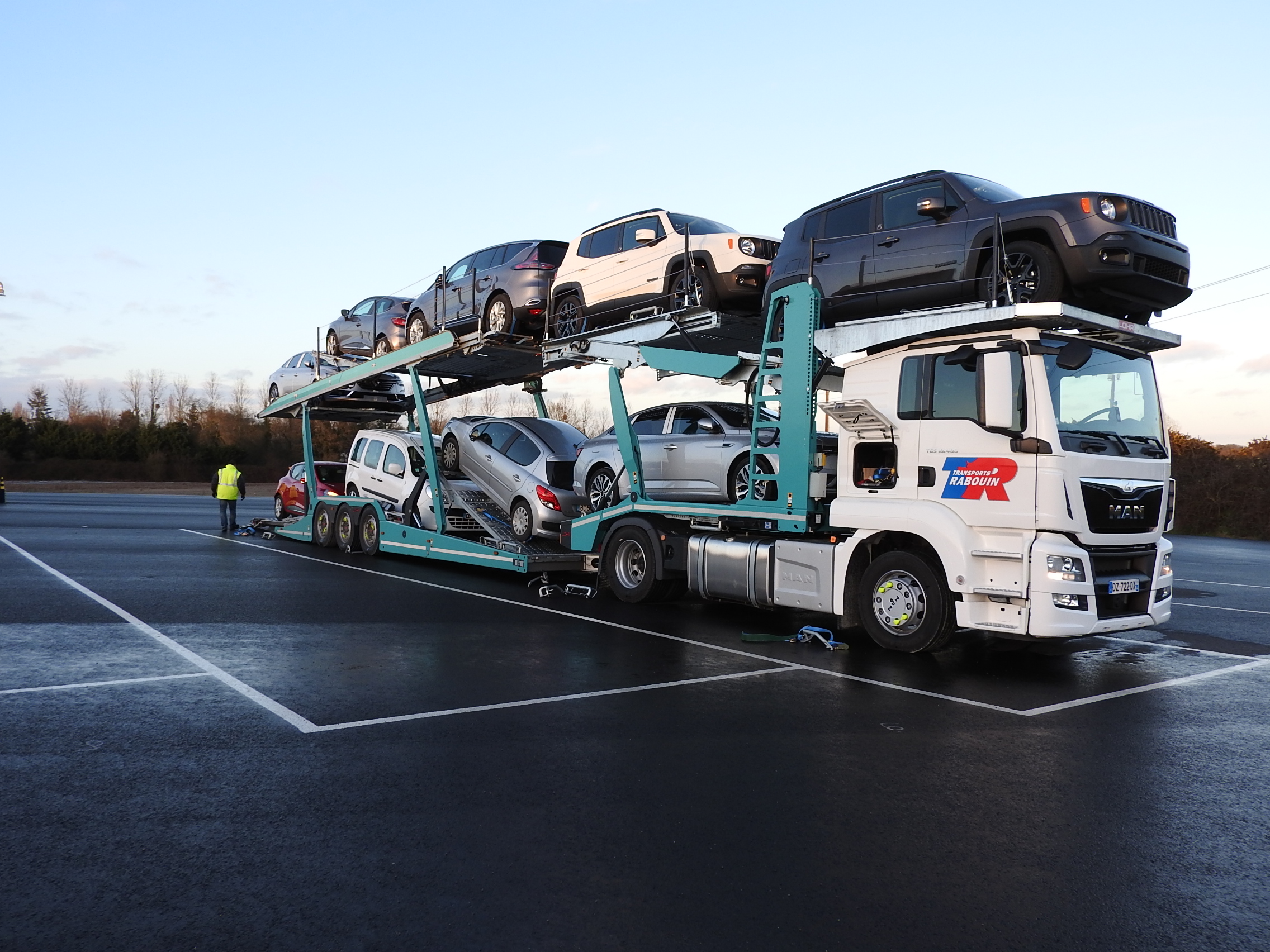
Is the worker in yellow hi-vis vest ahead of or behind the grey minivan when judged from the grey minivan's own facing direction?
ahead

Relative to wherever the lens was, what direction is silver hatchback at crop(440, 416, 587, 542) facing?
facing away from the viewer and to the left of the viewer

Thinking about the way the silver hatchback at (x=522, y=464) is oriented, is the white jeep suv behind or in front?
behind

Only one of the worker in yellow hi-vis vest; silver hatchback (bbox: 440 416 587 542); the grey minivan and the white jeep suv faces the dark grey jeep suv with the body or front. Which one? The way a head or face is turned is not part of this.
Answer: the white jeep suv

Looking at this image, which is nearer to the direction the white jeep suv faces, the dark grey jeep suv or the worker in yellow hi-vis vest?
the dark grey jeep suv

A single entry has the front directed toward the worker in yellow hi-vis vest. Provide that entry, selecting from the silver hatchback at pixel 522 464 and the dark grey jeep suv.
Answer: the silver hatchback

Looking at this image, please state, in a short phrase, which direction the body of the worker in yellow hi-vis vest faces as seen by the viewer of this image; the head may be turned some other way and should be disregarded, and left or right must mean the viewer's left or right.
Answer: facing away from the viewer
